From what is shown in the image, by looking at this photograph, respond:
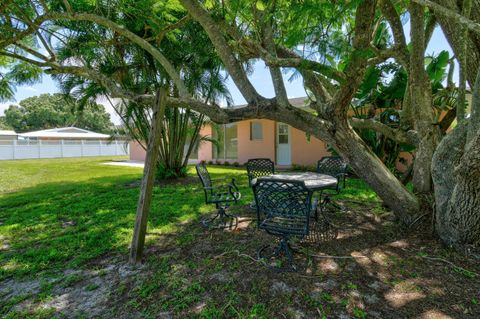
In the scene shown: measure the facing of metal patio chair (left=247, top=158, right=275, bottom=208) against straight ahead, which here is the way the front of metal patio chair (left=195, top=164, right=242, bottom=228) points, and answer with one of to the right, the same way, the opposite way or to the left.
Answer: to the right

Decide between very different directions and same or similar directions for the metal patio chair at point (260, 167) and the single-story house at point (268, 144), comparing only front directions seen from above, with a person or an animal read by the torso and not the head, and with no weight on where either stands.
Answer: same or similar directions

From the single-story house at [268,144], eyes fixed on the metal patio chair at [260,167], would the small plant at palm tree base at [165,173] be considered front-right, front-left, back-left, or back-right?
front-right

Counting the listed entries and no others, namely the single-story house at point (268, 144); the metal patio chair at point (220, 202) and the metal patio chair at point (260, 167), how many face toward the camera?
2

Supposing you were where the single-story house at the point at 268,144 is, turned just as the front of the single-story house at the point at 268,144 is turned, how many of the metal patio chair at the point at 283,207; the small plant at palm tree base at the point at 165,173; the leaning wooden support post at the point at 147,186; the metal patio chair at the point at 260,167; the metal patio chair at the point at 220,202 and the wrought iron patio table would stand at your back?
0

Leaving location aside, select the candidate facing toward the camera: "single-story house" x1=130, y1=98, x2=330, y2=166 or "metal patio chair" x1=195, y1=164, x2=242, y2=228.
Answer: the single-story house

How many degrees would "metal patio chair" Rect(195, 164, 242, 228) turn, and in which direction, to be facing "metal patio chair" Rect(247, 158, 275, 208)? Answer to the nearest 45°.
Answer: approximately 45° to its left

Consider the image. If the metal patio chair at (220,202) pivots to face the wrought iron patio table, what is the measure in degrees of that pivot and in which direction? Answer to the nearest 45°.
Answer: approximately 45° to its right

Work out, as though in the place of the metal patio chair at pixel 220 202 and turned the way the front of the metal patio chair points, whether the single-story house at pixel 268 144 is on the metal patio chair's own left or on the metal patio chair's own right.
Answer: on the metal patio chair's own left

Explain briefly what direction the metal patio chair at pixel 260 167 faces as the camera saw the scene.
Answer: facing the viewer

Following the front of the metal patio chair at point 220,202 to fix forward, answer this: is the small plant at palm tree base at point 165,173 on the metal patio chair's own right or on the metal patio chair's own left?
on the metal patio chair's own left

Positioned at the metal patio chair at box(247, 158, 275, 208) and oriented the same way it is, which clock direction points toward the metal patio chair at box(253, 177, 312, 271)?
the metal patio chair at box(253, 177, 312, 271) is roughly at 12 o'clock from the metal patio chair at box(247, 158, 275, 208).

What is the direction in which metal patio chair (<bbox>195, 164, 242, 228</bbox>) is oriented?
to the viewer's right

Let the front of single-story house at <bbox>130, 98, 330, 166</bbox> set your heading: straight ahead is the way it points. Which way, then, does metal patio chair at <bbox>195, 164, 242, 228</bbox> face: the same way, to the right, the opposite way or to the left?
to the left

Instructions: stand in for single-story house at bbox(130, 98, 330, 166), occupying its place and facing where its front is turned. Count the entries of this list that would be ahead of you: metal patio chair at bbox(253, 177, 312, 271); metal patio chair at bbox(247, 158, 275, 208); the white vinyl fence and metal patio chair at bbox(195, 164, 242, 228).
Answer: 3

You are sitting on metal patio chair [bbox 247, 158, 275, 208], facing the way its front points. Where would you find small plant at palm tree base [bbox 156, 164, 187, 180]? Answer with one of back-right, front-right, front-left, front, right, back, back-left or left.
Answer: back-right

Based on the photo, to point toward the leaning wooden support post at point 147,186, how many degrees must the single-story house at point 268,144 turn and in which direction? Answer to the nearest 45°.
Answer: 0° — it already faces it

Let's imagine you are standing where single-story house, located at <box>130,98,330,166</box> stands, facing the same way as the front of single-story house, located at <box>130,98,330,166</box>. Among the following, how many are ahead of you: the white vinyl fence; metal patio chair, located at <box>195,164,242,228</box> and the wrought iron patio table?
2
